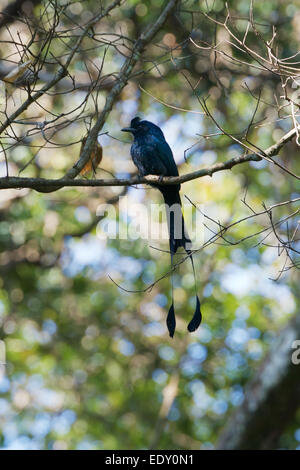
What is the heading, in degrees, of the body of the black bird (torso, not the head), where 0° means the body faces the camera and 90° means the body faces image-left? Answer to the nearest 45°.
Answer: approximately 45°
